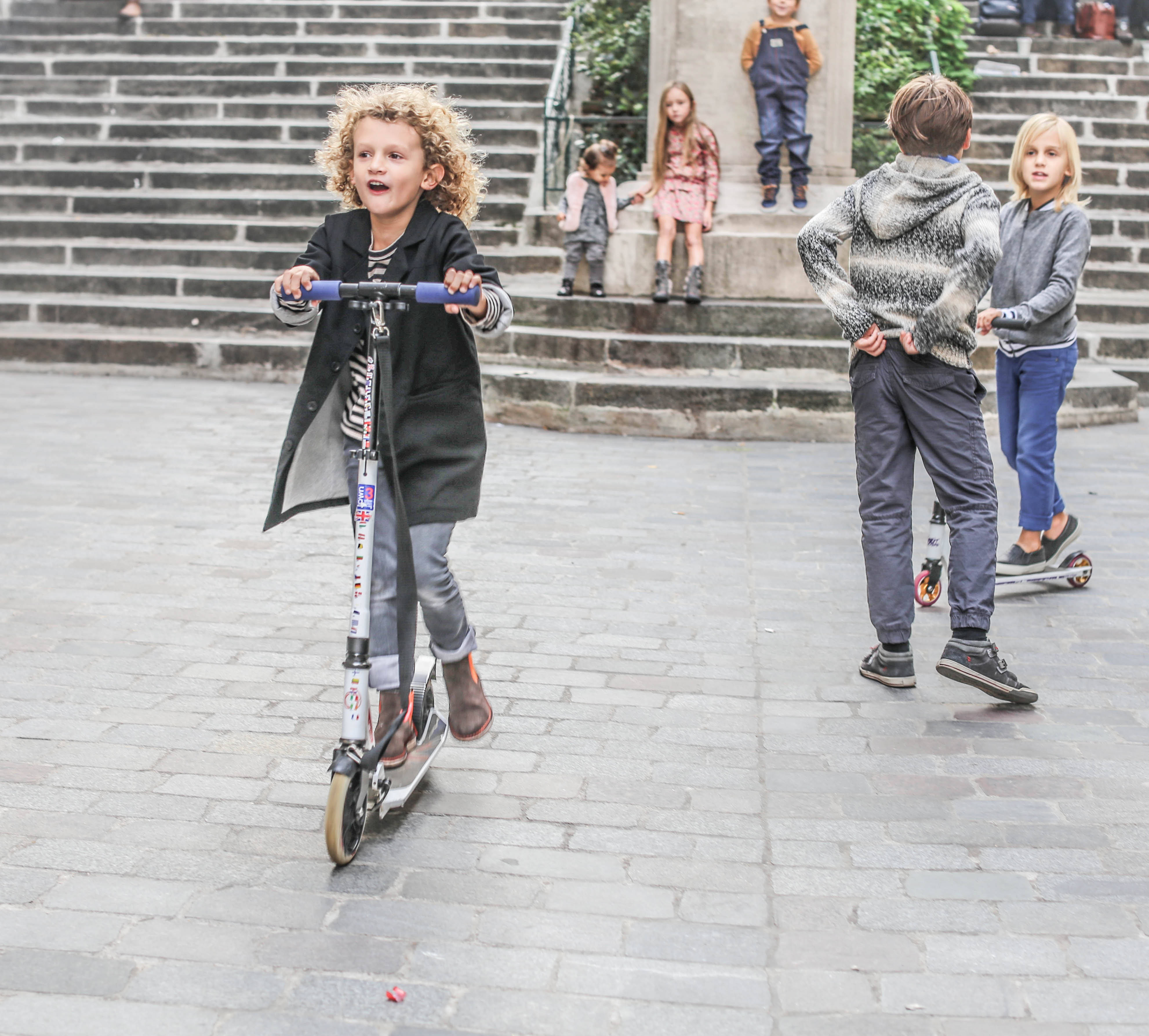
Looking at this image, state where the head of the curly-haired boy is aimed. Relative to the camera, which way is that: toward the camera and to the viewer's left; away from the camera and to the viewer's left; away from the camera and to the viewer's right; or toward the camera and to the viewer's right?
toward the camera and to the viewer's left

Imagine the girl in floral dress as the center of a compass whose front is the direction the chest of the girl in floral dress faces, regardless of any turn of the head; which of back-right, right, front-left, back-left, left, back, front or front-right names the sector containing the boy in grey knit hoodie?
front

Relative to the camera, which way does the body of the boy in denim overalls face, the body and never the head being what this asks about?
toward the camera

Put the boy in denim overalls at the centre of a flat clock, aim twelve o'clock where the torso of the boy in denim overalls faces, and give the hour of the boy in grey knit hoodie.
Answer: The boy in grey knit hoodie is roughly at 12 o'clock from the boy in denim overalls.

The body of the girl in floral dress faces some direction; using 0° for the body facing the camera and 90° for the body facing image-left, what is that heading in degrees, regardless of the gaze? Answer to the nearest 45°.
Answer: approximately 0°

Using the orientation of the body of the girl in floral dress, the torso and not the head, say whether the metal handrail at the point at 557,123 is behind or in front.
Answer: behind

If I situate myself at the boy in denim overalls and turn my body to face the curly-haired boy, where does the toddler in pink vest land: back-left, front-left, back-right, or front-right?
front-right

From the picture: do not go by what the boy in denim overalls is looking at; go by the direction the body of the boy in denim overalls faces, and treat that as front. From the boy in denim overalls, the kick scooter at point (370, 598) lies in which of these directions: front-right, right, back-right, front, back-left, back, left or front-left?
front

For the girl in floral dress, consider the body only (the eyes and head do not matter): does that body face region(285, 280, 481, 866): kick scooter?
yes

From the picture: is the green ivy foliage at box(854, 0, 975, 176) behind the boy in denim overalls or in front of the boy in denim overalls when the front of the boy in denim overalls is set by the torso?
behind

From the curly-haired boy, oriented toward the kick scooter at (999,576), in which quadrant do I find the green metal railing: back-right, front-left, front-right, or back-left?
front-left

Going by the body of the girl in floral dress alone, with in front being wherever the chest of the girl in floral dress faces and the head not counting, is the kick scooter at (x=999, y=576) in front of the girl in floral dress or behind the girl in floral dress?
in front

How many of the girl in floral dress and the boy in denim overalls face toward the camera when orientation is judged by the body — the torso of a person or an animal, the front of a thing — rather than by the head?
2
